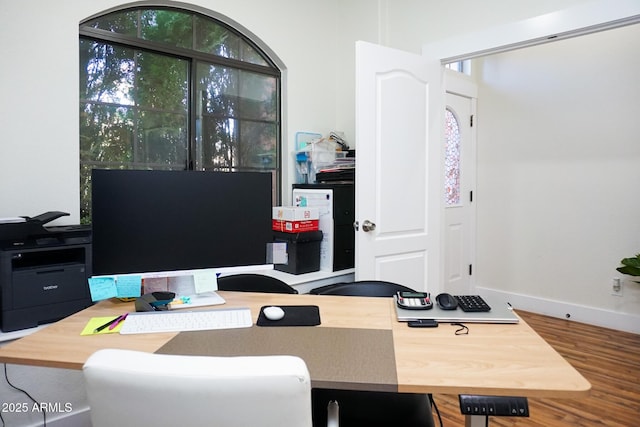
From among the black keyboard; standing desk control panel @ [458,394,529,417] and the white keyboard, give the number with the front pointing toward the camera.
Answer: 3

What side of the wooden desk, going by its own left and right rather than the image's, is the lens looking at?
front

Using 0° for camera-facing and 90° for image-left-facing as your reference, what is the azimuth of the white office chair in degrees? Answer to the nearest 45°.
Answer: approximately 180°

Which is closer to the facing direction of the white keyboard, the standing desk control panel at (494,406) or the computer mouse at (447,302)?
the standing desk control panel

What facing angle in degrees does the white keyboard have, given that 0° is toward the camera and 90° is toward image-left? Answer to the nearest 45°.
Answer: approximately 0°

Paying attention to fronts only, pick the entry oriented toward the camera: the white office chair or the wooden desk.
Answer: the wooden desk

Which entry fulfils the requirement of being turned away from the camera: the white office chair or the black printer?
the white office chair

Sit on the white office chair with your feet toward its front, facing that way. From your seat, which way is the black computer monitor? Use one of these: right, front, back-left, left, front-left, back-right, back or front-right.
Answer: front

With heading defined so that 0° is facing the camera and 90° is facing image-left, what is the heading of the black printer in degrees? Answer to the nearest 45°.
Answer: approximately 315°
